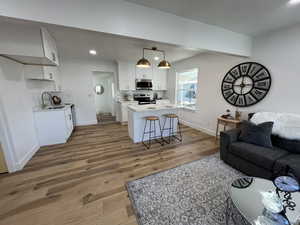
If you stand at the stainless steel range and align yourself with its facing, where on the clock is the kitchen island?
The kitchen island is roughly at 12 o'clock from the stainless steel range.

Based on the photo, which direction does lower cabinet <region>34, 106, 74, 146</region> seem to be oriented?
to the viewer's right

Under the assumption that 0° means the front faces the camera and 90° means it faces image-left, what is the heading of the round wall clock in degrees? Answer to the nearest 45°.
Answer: approximately 45°

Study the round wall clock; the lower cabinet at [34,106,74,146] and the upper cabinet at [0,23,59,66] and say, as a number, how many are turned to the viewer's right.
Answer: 2

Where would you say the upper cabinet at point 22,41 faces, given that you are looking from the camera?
facing to the right of the viewer

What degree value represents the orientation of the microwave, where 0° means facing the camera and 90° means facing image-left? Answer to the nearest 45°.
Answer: approximately 0°

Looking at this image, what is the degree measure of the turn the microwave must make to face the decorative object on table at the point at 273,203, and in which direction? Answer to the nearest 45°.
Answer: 0° — it already faces it

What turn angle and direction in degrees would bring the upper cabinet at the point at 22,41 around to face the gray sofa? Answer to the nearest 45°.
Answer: approximately 45° to its right

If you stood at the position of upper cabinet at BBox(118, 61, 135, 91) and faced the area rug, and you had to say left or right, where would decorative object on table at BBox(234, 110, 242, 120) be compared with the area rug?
left

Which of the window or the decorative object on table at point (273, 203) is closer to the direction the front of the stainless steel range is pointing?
the decorative object on table

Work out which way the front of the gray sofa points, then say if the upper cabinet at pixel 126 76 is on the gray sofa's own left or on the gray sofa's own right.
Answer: on the gray sofa's own right

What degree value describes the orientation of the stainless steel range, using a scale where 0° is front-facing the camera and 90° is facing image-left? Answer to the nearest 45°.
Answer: approximately 0°

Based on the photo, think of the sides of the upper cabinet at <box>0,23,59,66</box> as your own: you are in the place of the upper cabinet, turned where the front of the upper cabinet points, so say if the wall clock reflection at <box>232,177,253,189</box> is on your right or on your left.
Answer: on your right
